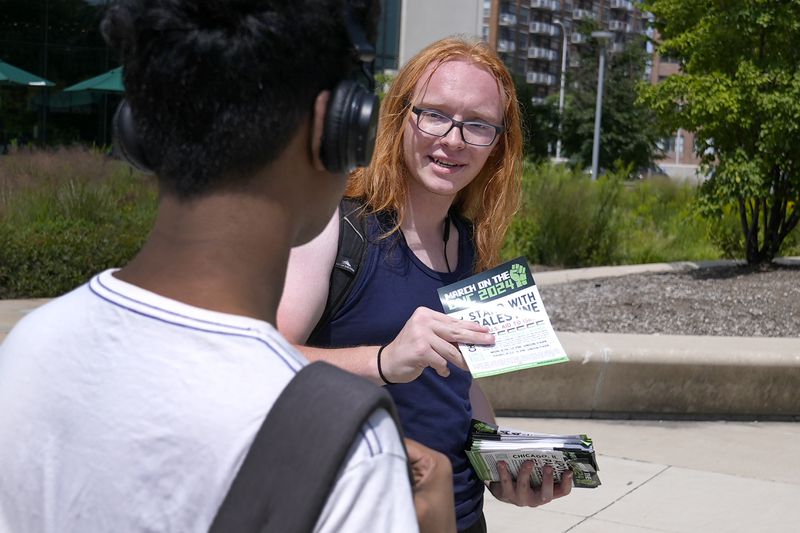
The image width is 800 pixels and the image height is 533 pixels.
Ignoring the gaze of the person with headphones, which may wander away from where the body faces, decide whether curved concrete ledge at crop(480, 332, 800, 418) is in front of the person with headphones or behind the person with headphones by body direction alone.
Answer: in front

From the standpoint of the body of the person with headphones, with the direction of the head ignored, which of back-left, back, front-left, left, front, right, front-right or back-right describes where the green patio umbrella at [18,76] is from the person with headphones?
front-left

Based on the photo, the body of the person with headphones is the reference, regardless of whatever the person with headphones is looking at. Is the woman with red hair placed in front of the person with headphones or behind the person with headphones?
in front

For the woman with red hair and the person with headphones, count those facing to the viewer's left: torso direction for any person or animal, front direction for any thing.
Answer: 0

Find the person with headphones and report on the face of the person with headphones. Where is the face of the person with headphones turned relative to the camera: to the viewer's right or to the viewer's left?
to the viewer's right

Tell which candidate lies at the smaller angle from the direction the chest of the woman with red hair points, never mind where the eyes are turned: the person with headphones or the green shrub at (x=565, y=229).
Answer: the person with headphones

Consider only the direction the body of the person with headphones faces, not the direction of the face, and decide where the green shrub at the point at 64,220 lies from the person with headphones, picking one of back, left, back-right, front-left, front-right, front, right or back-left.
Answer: front-left

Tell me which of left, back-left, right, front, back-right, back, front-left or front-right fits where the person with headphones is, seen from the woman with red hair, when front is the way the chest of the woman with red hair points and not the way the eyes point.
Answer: front-right

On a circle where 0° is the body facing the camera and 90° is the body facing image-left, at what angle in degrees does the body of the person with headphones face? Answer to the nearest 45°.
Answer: approximately 225°

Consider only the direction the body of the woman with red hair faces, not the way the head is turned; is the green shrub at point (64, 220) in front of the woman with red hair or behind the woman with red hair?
behind
